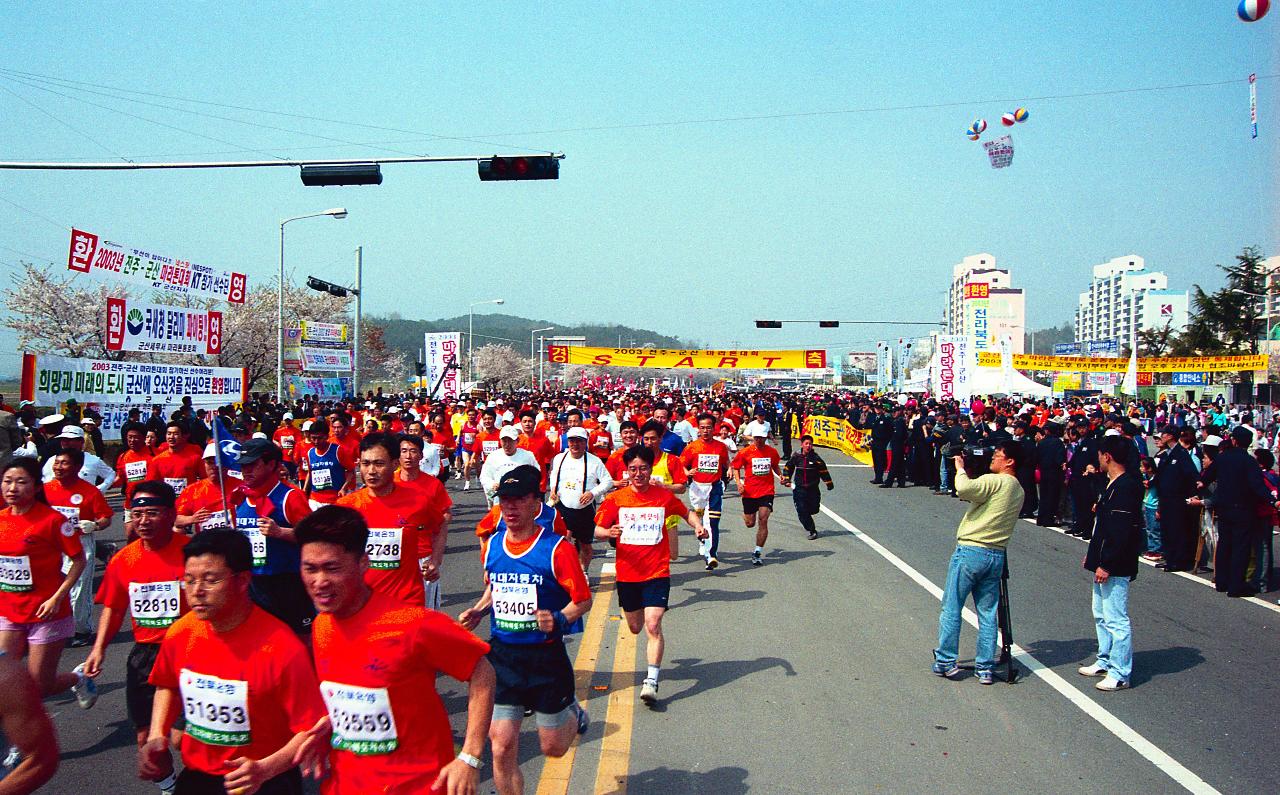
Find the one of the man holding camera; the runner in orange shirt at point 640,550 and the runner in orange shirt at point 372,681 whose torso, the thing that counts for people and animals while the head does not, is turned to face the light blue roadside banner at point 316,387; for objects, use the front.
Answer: the man holding camera

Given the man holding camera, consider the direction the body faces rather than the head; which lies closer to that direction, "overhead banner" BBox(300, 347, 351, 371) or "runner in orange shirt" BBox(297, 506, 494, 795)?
the overhead banner

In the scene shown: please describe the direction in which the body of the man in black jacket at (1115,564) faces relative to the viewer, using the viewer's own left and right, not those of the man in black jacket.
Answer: facing to the left of the viewer

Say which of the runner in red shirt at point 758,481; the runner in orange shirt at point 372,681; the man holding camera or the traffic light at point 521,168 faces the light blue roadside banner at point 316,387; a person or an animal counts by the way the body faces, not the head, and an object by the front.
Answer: the man holding camera

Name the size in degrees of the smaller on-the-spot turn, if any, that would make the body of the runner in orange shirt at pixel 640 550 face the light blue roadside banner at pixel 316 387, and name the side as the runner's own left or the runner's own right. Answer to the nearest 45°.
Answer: approximately 135° to the runner's own right

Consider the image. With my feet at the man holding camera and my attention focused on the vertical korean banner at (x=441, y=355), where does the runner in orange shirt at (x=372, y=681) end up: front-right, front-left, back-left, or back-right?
back-left

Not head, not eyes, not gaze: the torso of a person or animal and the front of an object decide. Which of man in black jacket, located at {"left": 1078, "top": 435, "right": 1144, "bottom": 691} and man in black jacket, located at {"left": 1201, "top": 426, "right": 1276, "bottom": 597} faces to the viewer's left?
man in black jacket, located at {"left": 1078, "top": 435, "right": 1144, "bottom": 691}
